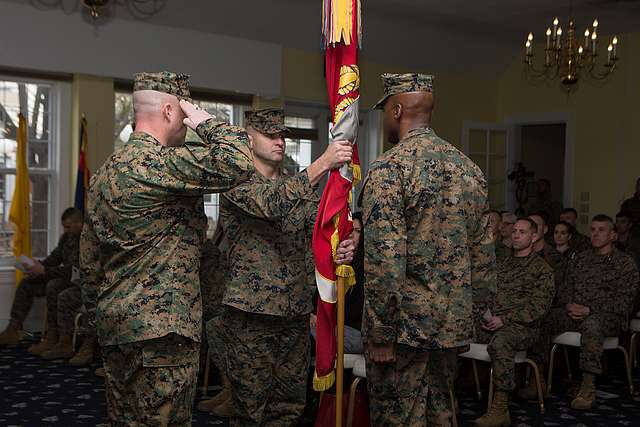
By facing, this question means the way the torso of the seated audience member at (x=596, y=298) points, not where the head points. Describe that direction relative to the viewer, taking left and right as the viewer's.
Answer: facing the viewer and to the left of the viewer

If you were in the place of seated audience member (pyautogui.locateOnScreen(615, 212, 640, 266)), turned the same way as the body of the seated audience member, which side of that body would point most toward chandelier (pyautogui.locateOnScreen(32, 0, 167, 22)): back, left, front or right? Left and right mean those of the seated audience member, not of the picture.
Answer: front

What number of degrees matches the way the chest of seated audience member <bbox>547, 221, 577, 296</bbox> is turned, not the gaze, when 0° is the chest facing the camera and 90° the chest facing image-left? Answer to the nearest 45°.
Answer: approximately 45°

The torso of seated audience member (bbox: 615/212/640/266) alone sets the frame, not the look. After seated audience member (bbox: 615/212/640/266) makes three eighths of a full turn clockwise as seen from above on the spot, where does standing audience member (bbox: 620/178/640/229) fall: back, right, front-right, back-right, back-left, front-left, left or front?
front

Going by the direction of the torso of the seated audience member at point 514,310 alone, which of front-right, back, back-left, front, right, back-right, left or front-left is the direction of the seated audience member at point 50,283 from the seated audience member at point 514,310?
front-right

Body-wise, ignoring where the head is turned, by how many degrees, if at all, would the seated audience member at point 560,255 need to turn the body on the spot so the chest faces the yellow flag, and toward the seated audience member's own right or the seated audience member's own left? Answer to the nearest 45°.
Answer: approximately 45° to the seated audience member's own right

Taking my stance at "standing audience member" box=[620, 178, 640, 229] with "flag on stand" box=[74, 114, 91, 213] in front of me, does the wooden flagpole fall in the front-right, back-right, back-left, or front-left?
front-left

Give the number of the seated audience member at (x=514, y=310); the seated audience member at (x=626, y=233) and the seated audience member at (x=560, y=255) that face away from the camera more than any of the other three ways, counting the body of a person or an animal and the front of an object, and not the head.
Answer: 0

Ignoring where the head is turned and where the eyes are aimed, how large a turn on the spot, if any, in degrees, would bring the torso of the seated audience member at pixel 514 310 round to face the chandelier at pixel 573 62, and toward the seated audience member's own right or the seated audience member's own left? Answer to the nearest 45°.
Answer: approximately 135° to the seated audience member's own right

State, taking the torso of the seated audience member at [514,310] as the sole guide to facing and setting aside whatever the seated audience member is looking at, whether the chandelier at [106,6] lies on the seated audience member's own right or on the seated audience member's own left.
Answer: on the seated audience member's own right
